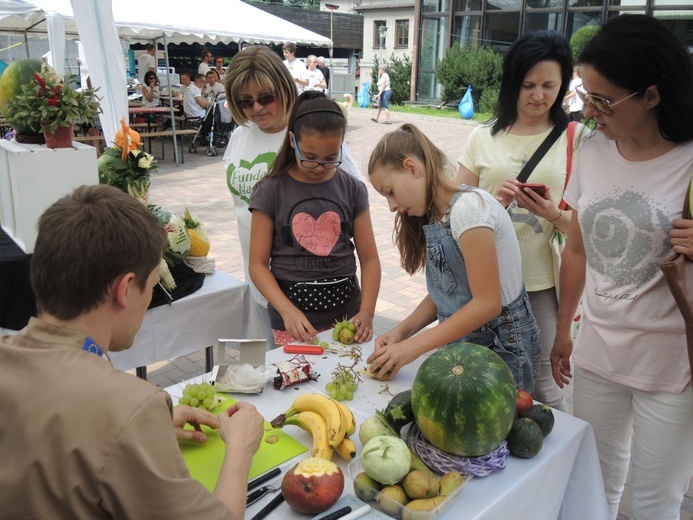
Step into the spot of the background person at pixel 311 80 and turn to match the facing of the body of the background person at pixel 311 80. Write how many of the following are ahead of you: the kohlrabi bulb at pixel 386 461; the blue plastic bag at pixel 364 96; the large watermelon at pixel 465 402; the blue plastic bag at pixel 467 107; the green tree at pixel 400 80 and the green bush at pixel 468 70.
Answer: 2

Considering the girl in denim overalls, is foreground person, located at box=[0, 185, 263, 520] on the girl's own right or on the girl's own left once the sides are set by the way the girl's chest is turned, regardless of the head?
on the girl's own left

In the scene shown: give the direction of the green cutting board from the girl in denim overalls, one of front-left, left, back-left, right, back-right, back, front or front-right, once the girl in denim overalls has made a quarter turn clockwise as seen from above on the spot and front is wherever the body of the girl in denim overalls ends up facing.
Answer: back-left

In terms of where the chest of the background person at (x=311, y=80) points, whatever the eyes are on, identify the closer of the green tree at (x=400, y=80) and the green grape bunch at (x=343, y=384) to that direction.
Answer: the green grape bunch

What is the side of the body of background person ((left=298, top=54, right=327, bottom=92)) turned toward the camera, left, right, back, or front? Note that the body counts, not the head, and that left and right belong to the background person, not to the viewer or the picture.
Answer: front

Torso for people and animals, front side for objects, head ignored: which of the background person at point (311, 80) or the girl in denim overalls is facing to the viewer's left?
the girl in denim overalls

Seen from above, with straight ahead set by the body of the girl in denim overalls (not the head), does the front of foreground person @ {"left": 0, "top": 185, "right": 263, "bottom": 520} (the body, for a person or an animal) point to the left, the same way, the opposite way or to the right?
to the right

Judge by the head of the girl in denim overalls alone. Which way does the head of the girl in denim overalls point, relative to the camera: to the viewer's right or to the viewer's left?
to the viewer's left

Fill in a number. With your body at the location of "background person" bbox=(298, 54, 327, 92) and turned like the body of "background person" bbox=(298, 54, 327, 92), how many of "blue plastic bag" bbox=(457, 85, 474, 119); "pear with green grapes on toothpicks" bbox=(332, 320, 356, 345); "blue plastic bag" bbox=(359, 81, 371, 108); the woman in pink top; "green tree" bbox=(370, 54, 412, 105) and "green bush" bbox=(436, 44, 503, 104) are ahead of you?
2

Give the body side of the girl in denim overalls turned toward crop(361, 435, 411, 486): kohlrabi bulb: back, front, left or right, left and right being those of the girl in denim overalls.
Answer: left

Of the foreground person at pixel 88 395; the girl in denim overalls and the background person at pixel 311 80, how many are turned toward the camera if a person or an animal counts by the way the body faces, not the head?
1

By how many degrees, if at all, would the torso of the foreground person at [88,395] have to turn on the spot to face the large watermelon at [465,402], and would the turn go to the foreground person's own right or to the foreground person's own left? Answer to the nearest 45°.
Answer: approximately 45° to the foreground person's own right

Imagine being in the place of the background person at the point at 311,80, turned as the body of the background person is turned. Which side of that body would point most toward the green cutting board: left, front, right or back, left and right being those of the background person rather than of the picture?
front

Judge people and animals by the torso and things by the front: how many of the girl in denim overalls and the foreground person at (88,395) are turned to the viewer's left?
1

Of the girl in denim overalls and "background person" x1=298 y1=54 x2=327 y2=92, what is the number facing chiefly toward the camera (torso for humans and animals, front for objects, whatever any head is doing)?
1

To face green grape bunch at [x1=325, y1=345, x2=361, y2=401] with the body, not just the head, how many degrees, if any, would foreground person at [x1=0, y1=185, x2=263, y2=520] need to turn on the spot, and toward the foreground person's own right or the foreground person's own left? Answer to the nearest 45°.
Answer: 0° — they already face it

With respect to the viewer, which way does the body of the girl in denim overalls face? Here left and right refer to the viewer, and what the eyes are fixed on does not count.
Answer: facing to the left of the viewer
